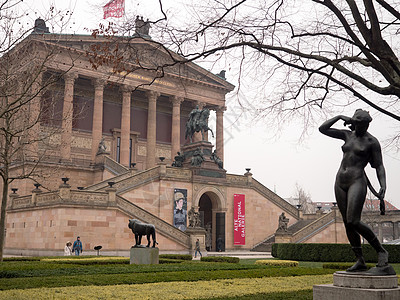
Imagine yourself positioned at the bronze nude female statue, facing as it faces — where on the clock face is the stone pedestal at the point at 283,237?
The stone pedestal is roughly at 4 o'clock from the bronze nude female statue.

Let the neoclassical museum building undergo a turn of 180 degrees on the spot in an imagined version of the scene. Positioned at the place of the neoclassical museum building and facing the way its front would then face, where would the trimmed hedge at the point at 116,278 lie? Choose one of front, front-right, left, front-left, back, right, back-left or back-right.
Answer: back-left

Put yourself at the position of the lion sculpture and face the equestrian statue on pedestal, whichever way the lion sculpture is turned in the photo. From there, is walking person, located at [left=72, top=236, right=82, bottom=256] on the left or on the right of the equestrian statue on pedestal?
left

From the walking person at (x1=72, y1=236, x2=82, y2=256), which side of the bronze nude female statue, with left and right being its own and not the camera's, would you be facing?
right

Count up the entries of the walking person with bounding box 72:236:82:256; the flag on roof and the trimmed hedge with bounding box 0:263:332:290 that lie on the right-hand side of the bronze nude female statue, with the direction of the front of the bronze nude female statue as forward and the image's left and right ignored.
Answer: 3

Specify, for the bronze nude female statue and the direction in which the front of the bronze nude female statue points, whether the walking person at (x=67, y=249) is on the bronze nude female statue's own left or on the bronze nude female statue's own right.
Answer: on the bronze nude female statue's own right

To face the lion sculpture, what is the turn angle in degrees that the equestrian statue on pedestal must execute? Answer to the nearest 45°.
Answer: approximately 45° to its right

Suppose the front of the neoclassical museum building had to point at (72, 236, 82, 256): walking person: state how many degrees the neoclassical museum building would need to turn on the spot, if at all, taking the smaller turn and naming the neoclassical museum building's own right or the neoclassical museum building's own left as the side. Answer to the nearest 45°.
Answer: approximately 45° to the neoclassical museum building's own right

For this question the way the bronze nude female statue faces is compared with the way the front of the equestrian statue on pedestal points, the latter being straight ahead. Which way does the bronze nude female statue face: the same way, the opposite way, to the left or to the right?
to the right

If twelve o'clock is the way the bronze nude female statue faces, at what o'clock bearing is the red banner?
The red banner is roughly at 4 o'clock from the bronze nude female statue.

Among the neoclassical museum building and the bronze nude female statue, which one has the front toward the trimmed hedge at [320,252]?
the neoclassical museum building

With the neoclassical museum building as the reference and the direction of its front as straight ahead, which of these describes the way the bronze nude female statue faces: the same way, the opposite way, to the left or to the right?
to the right

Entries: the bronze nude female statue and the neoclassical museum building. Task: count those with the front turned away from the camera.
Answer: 0

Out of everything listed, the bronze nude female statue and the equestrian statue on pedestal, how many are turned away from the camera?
0

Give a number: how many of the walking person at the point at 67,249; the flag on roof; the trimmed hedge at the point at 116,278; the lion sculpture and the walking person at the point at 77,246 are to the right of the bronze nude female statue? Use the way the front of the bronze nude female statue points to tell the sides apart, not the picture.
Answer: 5
